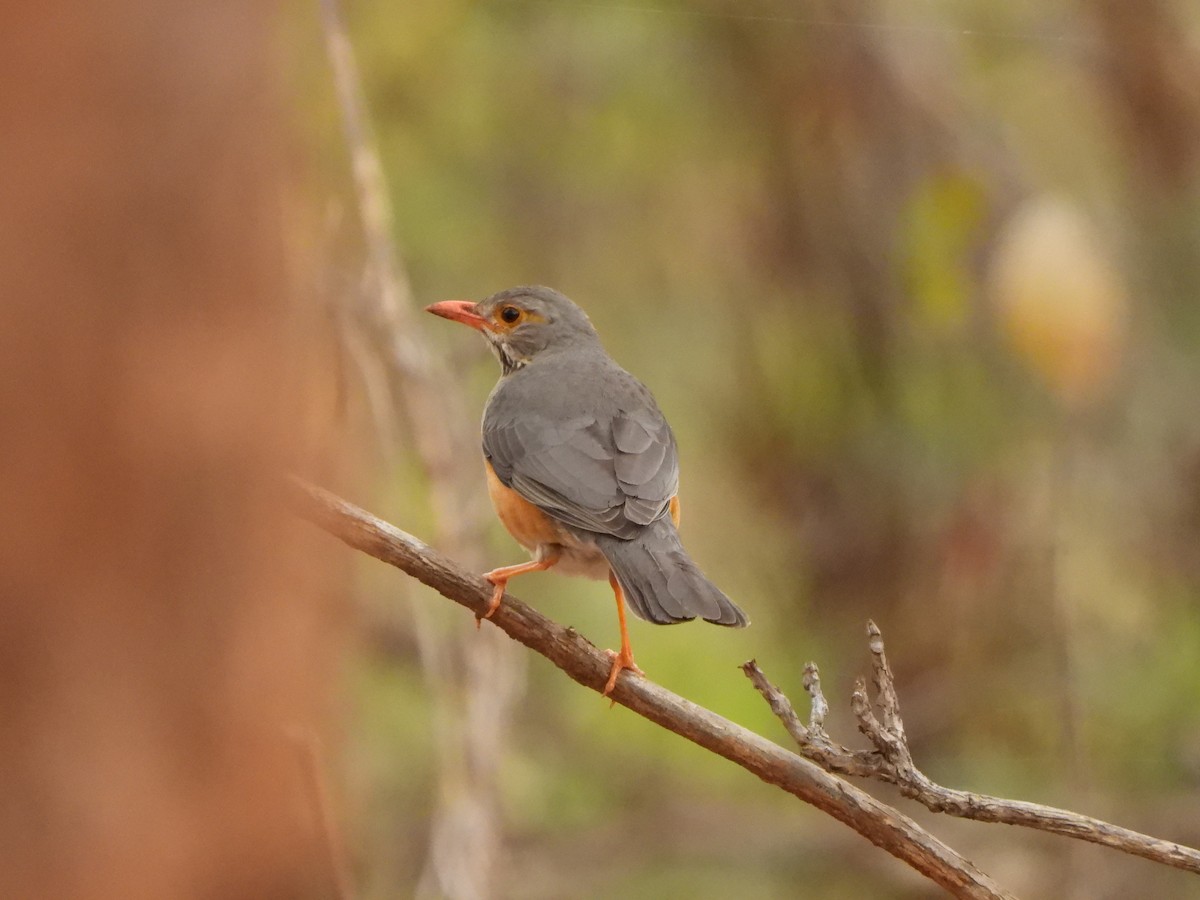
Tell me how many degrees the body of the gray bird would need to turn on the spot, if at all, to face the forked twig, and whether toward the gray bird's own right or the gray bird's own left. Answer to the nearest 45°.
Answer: approximately 180°

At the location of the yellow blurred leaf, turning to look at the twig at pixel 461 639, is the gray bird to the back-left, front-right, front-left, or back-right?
front-left

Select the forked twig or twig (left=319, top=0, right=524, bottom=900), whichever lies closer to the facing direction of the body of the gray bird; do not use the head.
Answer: the twig

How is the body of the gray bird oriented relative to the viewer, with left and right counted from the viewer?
facing away from the viewer and to the left of the viewer
